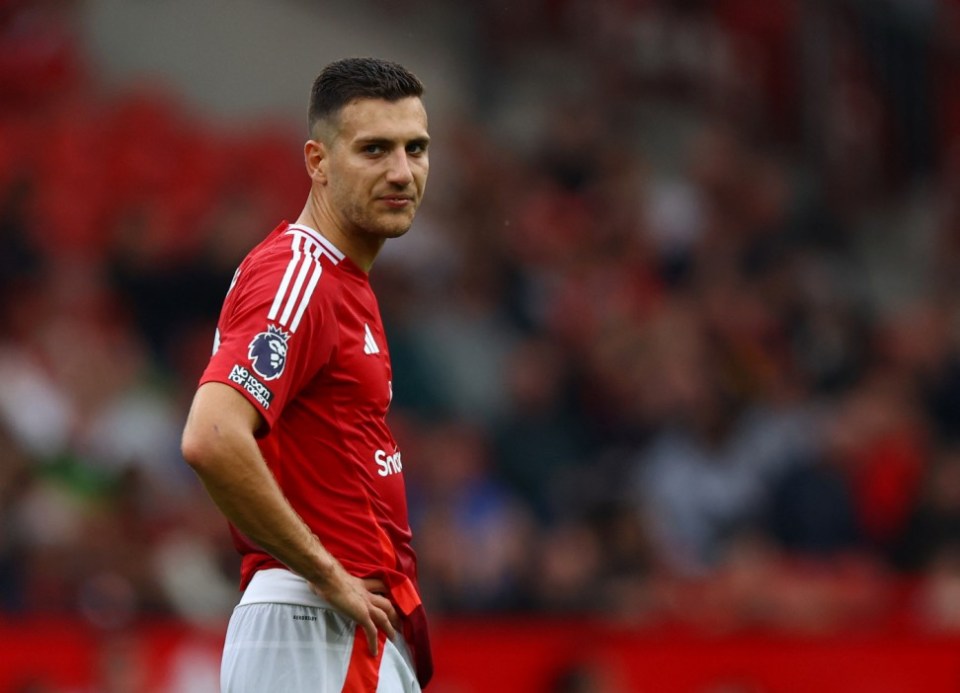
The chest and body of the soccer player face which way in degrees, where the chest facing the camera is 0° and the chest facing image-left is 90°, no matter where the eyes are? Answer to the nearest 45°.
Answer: approximately 270°
